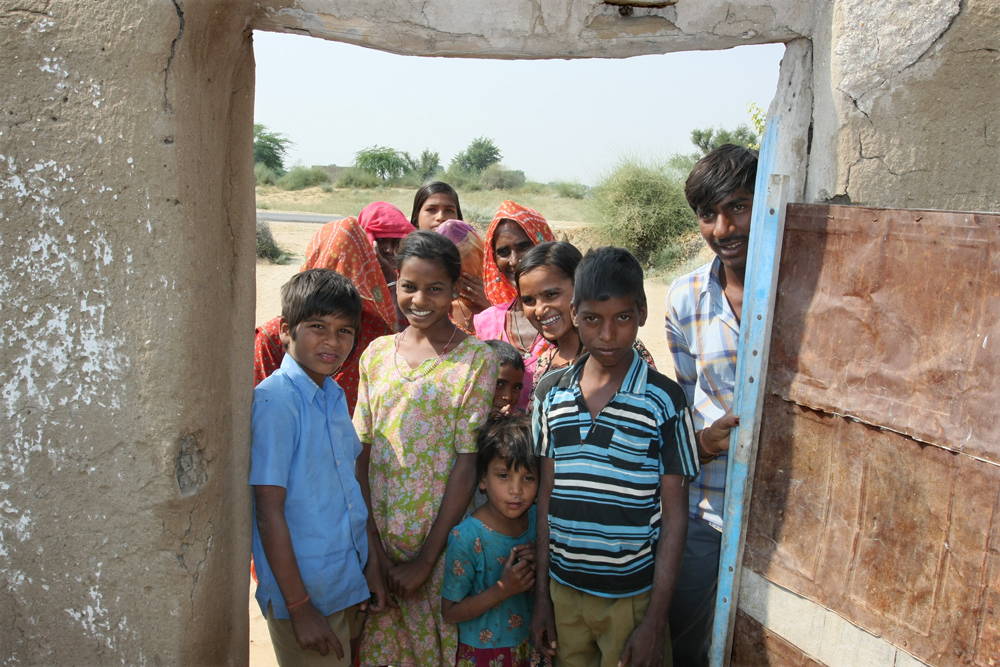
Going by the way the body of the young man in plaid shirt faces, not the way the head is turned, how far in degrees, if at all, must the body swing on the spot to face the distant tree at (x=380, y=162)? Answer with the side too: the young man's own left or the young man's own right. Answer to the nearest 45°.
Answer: approximately 135° to the young man's own right

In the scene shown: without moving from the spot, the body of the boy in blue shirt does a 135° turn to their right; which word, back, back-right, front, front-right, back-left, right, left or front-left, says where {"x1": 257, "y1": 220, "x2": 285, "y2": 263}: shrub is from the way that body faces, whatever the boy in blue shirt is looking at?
right

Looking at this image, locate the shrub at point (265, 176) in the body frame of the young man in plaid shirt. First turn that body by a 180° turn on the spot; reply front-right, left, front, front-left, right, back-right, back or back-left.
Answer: front-left

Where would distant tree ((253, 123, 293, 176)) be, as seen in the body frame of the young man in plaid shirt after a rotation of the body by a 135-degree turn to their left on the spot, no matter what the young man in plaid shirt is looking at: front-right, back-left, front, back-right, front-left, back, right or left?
left

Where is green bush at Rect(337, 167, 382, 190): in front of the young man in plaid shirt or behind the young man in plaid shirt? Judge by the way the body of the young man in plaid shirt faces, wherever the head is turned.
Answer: behind

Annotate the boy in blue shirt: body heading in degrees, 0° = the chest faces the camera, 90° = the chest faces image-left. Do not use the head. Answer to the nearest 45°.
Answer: approximately 315°

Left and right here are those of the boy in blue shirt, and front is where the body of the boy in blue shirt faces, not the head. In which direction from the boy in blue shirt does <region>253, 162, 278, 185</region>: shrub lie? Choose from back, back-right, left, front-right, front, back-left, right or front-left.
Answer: back-left

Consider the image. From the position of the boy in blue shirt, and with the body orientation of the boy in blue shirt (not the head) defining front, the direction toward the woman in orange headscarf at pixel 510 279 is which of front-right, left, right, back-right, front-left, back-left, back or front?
left

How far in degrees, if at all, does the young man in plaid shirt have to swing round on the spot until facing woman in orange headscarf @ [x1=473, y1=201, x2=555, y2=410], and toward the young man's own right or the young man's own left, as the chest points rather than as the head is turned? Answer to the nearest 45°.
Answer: approximately 135° to the young man's own right

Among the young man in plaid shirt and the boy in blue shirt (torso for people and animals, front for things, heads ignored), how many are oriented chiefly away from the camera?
0

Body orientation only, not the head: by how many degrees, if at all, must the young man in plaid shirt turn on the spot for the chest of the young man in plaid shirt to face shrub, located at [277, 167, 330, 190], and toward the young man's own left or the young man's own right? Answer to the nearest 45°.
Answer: approximately 135° to the young man's own right
